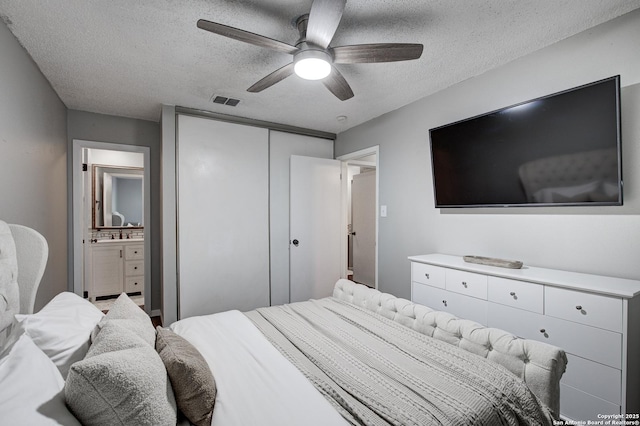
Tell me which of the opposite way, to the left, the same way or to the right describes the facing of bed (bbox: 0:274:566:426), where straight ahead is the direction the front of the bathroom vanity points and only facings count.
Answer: to the left

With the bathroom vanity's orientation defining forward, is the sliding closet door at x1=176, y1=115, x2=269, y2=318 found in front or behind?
in front

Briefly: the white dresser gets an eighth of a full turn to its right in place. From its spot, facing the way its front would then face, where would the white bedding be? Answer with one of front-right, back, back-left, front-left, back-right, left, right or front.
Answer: front-left

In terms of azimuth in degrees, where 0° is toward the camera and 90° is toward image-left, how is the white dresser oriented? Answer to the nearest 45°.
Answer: approximately 45°

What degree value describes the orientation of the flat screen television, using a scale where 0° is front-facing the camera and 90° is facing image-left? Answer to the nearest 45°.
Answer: approximately 45°

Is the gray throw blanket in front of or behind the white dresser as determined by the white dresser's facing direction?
in front

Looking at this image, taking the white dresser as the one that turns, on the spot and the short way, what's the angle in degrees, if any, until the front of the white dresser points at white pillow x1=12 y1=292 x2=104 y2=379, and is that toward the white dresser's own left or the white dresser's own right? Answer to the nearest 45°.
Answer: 0° — it already faces it

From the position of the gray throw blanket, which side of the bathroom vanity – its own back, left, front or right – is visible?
front

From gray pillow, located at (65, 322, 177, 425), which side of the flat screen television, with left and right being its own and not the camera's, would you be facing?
front

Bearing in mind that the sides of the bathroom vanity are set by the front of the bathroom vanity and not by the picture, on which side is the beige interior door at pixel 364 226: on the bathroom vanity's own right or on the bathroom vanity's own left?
on the bathroom vanity's own left

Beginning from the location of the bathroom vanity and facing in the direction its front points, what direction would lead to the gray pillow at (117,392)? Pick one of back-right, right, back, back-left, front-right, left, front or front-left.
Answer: front

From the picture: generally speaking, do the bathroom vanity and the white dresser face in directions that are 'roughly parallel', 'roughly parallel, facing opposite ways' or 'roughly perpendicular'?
roughly perpendicular

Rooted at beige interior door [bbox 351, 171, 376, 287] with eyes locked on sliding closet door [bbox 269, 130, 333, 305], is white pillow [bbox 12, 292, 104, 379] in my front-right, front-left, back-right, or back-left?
front-left

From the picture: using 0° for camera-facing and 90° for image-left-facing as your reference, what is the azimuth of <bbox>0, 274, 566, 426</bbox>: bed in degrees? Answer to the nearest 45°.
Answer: approximately 225°

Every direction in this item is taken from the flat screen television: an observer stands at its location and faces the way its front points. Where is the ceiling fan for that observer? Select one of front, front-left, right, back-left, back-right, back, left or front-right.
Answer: front

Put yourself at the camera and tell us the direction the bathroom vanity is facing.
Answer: facing the viewer

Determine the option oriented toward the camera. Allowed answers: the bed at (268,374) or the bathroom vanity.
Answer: the bathroom vanity

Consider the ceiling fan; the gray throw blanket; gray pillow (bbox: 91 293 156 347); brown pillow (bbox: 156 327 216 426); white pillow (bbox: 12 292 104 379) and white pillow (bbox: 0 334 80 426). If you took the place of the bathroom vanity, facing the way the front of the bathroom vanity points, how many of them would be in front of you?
6

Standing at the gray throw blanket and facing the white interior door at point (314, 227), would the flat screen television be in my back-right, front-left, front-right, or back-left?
front-right

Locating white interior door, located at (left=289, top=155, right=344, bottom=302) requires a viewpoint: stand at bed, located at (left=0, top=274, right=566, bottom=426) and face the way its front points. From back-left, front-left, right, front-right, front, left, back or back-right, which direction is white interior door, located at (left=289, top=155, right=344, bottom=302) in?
front-left
